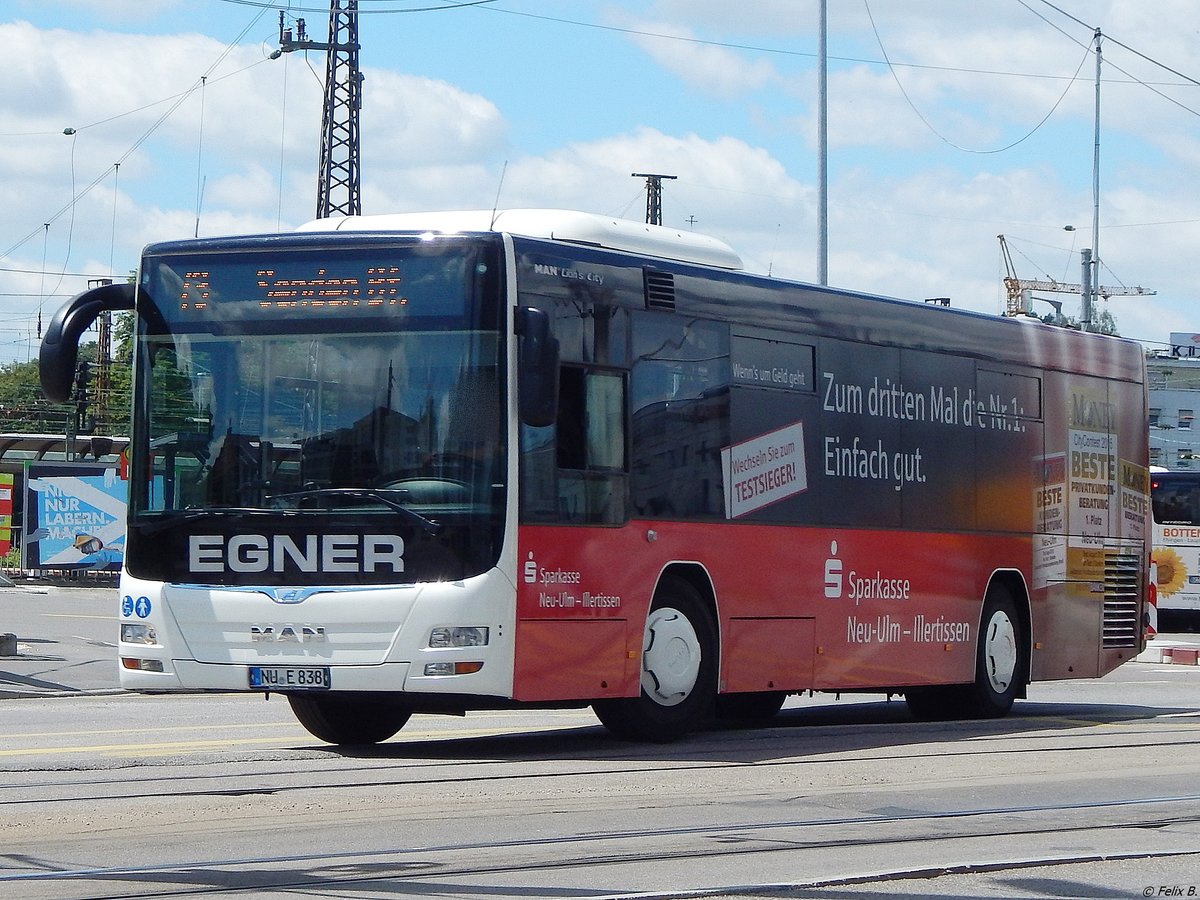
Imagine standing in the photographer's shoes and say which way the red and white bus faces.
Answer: facing the viewer and to the left of the viewer

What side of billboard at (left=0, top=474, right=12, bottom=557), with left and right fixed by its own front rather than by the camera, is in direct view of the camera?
front

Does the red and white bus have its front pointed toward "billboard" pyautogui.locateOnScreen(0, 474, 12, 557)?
no

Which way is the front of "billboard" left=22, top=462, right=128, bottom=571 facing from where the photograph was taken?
facing the viewer

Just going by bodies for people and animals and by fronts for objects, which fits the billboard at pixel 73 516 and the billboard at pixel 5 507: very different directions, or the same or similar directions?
same or similar directions

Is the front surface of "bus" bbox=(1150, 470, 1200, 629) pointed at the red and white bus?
no

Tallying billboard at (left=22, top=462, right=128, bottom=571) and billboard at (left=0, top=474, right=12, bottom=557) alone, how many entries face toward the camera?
2
